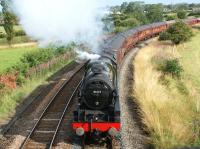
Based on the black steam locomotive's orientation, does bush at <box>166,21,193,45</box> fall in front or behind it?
behind

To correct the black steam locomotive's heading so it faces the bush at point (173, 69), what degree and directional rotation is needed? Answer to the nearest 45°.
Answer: approximately 135° to its left

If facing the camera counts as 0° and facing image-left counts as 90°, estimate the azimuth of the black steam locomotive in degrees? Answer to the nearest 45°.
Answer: approximately 0°
